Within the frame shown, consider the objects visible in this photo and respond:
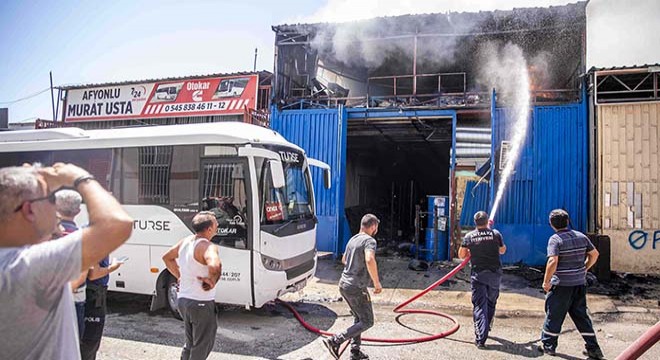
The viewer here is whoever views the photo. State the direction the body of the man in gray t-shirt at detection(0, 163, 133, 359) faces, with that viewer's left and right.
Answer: facing away from the viewer and to the right of the viewer

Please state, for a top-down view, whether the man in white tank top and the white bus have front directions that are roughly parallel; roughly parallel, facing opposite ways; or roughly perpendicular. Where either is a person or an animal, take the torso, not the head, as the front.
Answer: roughly perpendicular

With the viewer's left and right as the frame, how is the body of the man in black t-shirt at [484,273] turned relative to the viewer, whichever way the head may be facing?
facing away from the viewer

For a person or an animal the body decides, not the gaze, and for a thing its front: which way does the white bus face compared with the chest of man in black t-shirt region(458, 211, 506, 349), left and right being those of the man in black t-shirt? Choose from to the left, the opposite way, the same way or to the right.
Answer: to the right

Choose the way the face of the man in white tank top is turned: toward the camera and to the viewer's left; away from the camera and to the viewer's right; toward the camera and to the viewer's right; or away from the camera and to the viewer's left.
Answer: away from the camera and to the viewer's right

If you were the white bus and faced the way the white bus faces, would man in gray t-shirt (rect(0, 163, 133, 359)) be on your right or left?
on your right

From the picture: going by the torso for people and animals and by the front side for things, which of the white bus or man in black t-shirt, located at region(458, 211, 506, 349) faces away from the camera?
the man in black t-shirt

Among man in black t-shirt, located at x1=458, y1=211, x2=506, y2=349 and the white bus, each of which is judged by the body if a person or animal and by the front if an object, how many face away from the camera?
1

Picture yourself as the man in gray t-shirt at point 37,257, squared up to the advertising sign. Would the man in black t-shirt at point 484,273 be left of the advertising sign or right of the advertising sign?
right
